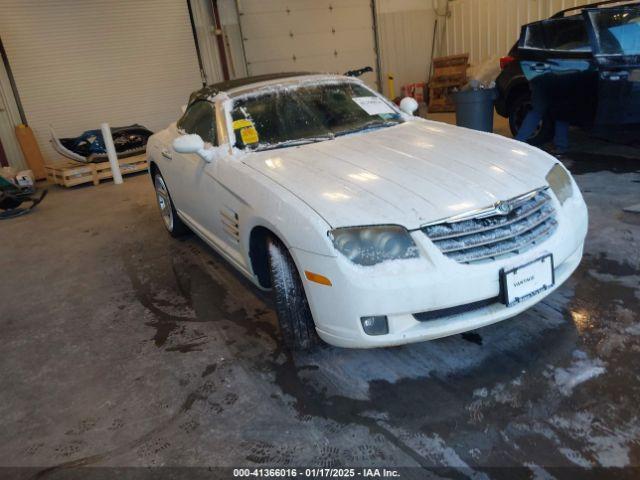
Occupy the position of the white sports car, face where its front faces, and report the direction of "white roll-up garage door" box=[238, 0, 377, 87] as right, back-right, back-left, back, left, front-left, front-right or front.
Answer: back-left

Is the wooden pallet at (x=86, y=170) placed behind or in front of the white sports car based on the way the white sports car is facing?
behind

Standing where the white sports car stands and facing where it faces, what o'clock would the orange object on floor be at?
The orange object on floor is roughly at 6 o'clock from the white sports car.

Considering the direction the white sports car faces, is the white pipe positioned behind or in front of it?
behind

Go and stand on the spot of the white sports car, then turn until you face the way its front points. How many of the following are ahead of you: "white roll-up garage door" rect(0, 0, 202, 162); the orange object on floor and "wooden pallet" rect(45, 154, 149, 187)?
0

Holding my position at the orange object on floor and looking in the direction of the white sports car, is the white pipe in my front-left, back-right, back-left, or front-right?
front-left

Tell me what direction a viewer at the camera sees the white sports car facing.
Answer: facing the viewer and to the right of the viewer

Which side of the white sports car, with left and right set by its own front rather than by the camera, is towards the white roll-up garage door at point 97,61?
back

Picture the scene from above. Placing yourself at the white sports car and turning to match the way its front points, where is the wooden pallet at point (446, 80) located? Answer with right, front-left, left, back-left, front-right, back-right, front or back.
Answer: back-left

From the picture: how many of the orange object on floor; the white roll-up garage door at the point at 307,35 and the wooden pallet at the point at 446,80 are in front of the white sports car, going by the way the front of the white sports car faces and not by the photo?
0
